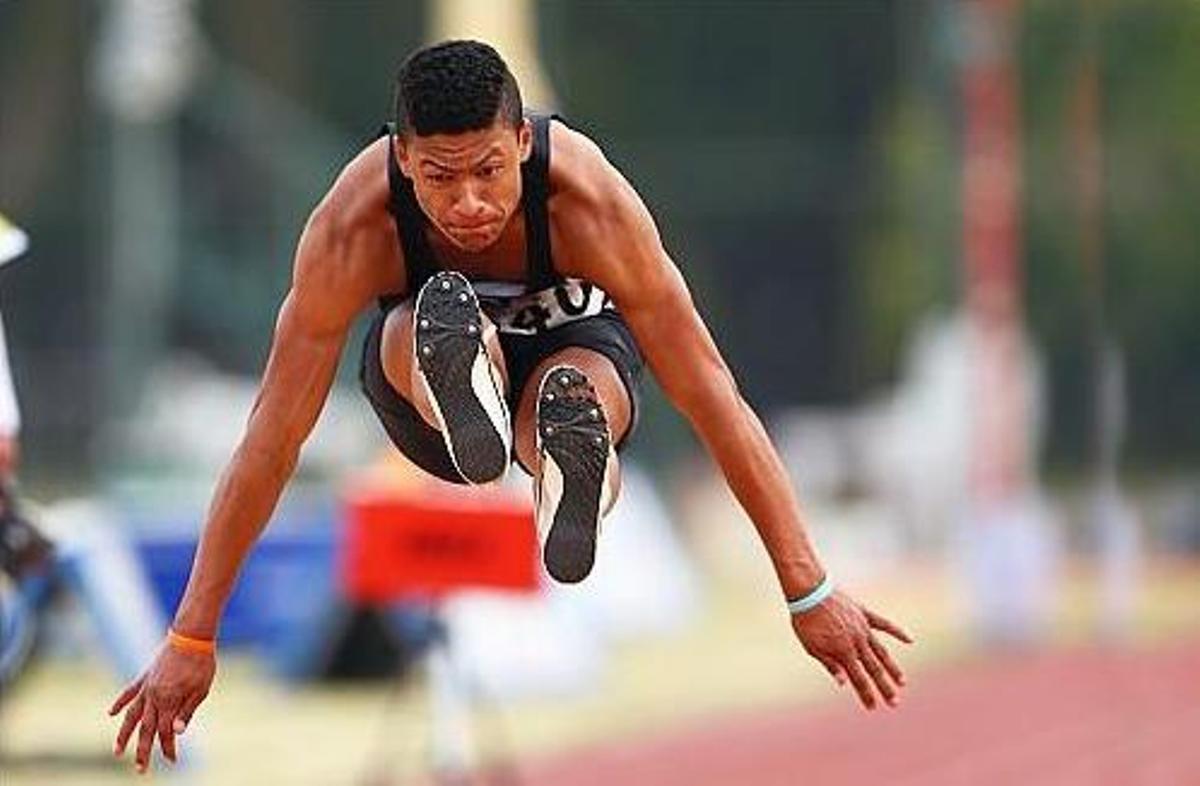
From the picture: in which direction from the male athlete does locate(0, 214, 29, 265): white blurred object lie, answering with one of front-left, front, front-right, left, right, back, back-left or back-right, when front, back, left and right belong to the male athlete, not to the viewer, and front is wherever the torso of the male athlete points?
back-right

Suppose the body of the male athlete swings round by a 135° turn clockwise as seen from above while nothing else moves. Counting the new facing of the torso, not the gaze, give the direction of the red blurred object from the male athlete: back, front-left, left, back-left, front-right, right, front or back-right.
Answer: front-right

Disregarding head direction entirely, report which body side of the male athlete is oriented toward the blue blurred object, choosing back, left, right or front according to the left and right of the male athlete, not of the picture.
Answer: back

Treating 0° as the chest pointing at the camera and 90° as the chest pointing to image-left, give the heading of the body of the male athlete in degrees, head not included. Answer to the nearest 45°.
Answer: approximately 0°

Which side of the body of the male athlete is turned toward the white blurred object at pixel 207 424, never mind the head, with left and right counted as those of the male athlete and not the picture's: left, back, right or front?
back

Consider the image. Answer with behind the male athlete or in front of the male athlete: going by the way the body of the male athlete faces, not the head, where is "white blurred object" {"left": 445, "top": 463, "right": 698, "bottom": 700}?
behind

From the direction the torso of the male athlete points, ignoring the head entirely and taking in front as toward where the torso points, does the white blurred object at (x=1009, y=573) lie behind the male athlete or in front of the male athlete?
behind

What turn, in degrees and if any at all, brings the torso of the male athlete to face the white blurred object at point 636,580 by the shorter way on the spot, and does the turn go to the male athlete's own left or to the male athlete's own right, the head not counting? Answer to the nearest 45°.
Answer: approximately 180°

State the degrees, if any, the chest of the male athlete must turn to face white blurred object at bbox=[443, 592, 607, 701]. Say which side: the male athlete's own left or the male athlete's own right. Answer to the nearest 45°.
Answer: approximately 180°
